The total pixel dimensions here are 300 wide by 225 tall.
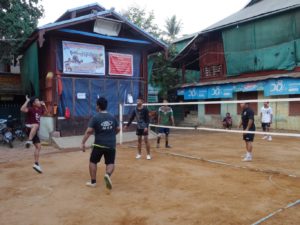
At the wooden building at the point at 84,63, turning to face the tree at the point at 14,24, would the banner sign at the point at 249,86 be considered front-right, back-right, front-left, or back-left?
back-right

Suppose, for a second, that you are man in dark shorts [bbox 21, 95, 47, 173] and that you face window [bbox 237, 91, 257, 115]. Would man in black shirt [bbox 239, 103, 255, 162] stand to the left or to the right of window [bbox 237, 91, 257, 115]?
right

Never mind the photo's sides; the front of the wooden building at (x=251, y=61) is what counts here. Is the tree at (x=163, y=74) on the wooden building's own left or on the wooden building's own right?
on the wooden building's own right

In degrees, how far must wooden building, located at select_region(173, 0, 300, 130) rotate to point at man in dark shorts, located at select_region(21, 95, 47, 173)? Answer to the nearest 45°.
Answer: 0° — it already faces them

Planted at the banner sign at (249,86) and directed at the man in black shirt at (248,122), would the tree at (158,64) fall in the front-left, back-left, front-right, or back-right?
back-right

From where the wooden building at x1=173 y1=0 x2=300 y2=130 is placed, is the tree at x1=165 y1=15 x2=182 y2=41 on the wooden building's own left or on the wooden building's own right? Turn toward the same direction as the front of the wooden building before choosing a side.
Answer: on the wooden building's own right

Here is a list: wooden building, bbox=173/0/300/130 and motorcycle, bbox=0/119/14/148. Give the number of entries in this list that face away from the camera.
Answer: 0
